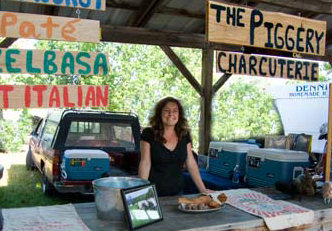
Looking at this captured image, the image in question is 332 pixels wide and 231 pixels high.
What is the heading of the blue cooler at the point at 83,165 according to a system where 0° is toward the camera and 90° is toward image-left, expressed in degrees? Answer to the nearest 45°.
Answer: approximately 0°

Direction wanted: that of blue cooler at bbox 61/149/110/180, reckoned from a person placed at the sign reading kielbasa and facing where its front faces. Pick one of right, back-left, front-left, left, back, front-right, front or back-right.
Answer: back

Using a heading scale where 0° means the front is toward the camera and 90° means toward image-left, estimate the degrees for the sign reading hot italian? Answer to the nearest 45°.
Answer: approximately 0°

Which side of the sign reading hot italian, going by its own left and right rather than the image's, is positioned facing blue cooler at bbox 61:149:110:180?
back

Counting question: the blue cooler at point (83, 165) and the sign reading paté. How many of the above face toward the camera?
2

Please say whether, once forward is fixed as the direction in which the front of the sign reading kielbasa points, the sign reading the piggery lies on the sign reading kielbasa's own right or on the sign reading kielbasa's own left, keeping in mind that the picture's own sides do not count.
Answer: on the sign reading kielbasa's own left

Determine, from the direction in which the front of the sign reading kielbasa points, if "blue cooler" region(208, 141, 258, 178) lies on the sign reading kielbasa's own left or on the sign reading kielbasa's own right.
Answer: on the sign reading kielbasa's own left
